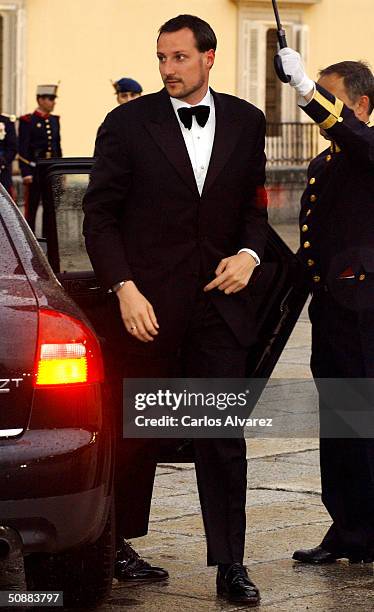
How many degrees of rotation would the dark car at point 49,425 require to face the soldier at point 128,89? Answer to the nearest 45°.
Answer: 0° — it already faces them

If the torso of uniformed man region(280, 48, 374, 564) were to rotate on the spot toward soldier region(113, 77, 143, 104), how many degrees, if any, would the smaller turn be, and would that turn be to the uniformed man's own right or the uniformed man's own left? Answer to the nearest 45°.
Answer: approximately 90° to the uniformed man's own right

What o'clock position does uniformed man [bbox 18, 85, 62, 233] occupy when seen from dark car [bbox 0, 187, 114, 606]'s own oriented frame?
The uniformed man is roughly at 12 o'clock from the dark car.

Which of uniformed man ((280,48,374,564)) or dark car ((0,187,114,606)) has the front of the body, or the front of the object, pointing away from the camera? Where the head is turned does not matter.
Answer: the dark car

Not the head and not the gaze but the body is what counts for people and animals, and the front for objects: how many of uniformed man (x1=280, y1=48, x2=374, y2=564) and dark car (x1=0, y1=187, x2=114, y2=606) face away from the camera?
1

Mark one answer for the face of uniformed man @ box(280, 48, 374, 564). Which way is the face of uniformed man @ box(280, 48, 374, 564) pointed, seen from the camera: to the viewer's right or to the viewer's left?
to the viewer's left

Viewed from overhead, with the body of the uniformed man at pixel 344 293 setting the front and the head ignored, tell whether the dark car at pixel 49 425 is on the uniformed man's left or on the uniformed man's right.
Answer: on the uniformed man's left

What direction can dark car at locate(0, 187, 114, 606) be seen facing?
away from the camera

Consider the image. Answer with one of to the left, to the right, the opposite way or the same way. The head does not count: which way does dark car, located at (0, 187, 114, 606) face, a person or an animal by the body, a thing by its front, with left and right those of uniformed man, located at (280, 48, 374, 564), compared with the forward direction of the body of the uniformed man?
to the right

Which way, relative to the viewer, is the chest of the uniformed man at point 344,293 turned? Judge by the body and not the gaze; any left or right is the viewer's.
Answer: facing to the left of the viewer
